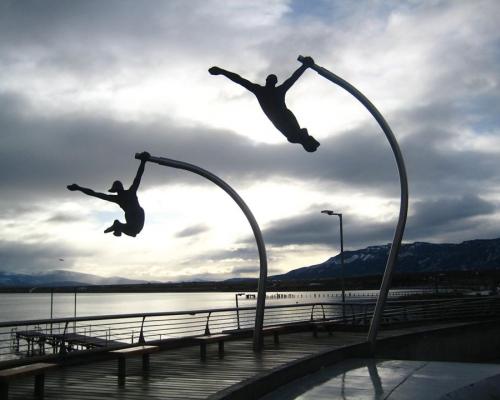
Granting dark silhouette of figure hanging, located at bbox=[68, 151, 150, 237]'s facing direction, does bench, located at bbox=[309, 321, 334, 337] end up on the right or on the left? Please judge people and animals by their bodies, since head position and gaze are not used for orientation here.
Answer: on its right

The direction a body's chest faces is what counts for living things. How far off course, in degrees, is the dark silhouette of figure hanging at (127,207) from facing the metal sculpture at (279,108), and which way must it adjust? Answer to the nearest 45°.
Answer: approximately 135° to its left
